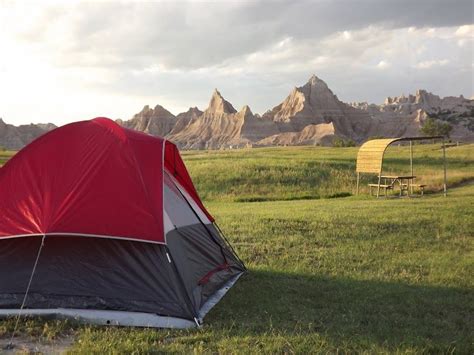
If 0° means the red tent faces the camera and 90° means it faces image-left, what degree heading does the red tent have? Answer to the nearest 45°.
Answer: approximately 270°
